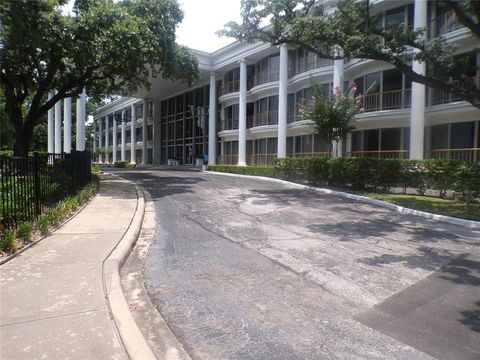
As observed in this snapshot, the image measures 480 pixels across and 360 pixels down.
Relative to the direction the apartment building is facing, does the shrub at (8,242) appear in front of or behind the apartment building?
in front

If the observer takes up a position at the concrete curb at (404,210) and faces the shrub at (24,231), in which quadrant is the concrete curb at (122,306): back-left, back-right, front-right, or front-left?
front-left

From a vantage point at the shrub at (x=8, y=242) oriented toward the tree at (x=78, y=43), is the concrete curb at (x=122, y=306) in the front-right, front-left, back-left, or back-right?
back-right

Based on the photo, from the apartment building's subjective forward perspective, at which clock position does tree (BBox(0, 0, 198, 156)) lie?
The tree is roughly at 12 o'clock from the apartment building.

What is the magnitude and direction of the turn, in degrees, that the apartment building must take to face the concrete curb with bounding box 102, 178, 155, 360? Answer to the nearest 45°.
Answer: approximately 45° to its left

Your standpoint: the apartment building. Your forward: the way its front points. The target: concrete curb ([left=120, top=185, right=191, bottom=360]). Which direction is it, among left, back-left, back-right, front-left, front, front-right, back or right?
front-left

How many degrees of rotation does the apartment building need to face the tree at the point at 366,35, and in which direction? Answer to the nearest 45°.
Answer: approximately 45° to its left

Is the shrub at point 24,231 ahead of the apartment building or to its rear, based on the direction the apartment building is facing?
ahead
